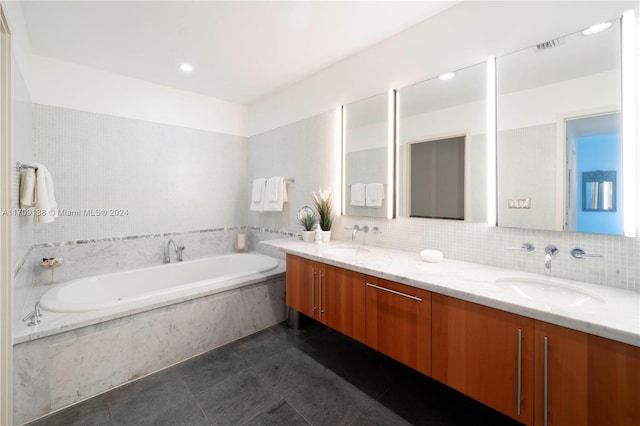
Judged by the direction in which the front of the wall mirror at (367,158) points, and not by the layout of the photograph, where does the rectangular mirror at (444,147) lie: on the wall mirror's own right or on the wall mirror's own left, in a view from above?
on the wall mirror's own left

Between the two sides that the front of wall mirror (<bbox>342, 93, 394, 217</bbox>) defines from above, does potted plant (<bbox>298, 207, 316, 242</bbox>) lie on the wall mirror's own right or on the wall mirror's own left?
on the wall mirror's own right

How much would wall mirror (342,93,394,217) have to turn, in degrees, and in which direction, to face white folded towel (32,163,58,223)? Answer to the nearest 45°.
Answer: approximately 45° to its right

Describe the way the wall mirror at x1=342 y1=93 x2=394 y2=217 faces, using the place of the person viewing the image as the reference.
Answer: facing the viewer and to the left of the viewer

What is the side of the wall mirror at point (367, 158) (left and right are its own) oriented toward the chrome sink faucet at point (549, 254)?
left

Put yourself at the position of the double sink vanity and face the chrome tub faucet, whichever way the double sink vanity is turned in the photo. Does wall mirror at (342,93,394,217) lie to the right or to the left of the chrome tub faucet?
right
